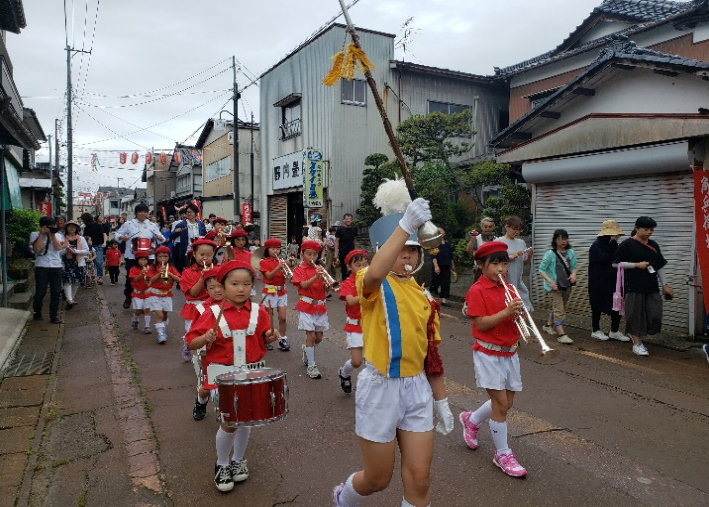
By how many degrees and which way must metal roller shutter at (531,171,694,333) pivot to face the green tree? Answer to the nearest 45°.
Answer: approximately 90° to its right

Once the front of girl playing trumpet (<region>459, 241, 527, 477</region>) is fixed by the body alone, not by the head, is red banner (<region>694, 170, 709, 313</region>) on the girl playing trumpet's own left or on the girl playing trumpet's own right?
on the girl playing trumpet's own left

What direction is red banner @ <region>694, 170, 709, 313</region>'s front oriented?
toward the camera

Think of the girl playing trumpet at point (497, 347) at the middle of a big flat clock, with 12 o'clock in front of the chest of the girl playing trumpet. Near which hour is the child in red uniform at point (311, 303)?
The child in red uniform is roughly at 6 o'clock from the girl playing trumpet.

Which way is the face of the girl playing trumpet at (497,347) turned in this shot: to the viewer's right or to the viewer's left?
to the viewer's right

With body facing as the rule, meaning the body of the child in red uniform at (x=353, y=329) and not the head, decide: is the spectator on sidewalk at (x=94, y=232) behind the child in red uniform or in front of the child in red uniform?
behind

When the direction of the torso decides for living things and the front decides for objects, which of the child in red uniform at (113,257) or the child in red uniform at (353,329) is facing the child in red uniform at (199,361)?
the child in red uniform at (113,257)

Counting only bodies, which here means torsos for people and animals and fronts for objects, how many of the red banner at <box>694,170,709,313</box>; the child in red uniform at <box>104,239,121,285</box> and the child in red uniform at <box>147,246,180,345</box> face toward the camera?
3

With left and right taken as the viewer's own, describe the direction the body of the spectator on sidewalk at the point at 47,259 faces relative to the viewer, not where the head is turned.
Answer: facing the viewer and to the right of the viewer

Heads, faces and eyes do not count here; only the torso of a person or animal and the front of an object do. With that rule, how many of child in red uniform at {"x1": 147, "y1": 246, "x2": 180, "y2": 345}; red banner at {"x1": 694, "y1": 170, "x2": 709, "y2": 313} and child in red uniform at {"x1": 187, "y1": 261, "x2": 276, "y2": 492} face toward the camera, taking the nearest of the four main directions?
3
